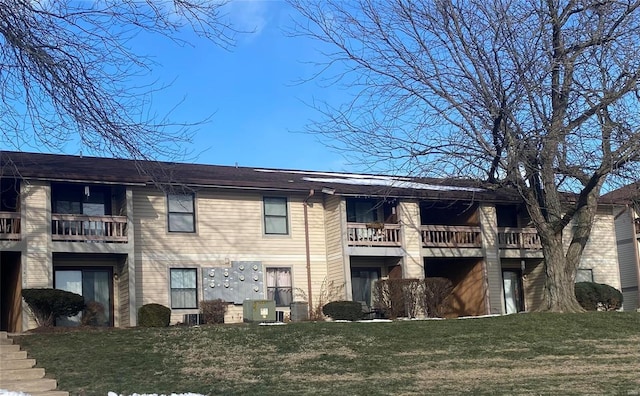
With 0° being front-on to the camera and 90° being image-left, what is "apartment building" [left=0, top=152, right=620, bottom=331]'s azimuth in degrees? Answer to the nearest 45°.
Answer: approximately 0°

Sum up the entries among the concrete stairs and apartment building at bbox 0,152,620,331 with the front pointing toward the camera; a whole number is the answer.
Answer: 2

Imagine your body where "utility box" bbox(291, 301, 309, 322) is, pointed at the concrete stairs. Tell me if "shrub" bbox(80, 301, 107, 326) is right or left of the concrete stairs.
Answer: right

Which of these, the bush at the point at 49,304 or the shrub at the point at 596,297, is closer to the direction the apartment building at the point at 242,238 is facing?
the bush

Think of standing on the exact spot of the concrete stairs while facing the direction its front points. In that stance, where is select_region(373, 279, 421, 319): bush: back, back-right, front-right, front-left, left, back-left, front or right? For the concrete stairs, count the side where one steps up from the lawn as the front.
back-left

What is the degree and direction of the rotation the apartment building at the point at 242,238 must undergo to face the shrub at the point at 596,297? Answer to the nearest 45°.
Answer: approximately 90° to its left

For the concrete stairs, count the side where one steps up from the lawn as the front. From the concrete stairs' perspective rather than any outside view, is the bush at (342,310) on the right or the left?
on its left

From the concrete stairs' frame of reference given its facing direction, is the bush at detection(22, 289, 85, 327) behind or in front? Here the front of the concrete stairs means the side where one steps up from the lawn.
behind

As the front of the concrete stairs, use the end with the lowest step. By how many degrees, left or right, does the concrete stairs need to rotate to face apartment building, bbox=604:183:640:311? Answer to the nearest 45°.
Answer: approximately 135° to its left

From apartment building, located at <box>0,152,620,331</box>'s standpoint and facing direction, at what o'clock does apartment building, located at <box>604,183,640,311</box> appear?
apartment building, located at <box>604,183,640,311</box> is roughly at 8 o'clock from apartment building, located at <box>0,152,620,331</box>.

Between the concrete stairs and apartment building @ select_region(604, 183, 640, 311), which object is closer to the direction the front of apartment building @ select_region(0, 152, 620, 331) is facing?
the concrete stairs

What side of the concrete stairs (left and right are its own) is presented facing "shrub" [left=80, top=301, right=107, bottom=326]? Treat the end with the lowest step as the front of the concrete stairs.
back

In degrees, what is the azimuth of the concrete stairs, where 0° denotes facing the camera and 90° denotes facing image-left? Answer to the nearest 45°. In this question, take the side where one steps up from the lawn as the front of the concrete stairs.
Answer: approximately 0°
